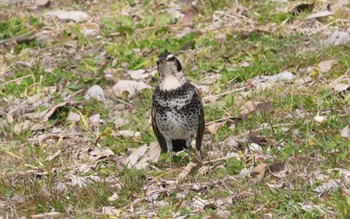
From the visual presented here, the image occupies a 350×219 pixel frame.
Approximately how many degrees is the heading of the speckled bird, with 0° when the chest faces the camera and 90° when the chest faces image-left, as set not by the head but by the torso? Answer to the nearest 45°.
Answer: approximately 0°

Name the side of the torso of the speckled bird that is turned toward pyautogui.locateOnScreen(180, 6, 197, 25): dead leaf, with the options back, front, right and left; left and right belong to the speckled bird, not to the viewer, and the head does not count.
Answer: back

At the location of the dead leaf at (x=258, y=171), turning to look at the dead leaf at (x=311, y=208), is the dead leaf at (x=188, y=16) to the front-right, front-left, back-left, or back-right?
back-left

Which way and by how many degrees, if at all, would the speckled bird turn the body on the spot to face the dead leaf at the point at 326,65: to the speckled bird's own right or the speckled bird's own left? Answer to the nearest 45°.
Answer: approximately 135° to the speckled bird's own left

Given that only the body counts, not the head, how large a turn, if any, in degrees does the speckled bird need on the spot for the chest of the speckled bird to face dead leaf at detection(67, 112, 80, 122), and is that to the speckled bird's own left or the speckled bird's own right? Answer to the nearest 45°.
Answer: approximately 135° to the speckled bird's own right
